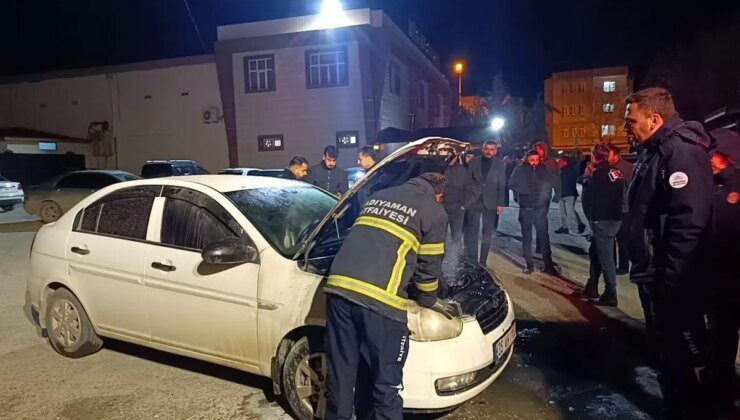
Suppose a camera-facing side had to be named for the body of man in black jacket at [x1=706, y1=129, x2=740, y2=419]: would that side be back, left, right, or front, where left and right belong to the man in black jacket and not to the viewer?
left

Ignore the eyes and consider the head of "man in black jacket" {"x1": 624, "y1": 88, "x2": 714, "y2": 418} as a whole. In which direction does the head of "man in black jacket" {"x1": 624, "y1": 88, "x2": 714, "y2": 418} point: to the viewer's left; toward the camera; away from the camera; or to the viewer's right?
to the viewer's left

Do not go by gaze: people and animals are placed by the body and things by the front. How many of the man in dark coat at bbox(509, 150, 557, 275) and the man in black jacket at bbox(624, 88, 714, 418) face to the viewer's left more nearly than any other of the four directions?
1

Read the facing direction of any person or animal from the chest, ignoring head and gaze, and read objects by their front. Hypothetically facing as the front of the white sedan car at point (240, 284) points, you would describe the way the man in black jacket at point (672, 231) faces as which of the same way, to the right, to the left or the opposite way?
the opposite way

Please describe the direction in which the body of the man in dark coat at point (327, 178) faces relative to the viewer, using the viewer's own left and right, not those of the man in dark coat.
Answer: facing the viewer

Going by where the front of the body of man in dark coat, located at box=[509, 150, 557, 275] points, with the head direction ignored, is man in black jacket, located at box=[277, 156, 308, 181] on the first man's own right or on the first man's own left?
on the first man's own right

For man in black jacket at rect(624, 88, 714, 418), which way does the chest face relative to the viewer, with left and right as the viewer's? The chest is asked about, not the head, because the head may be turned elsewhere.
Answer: facing to the left of the viewer

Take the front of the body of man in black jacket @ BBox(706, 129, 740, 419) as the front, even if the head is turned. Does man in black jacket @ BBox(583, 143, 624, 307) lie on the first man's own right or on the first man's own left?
on the first man's own right

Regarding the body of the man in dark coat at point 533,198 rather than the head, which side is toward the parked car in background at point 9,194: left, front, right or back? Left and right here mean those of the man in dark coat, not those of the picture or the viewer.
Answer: right

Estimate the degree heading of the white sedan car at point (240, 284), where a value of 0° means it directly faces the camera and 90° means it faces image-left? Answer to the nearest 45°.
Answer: approximately 315°

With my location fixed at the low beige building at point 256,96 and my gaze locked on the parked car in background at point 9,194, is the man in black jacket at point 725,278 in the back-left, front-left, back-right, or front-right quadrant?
front-left
